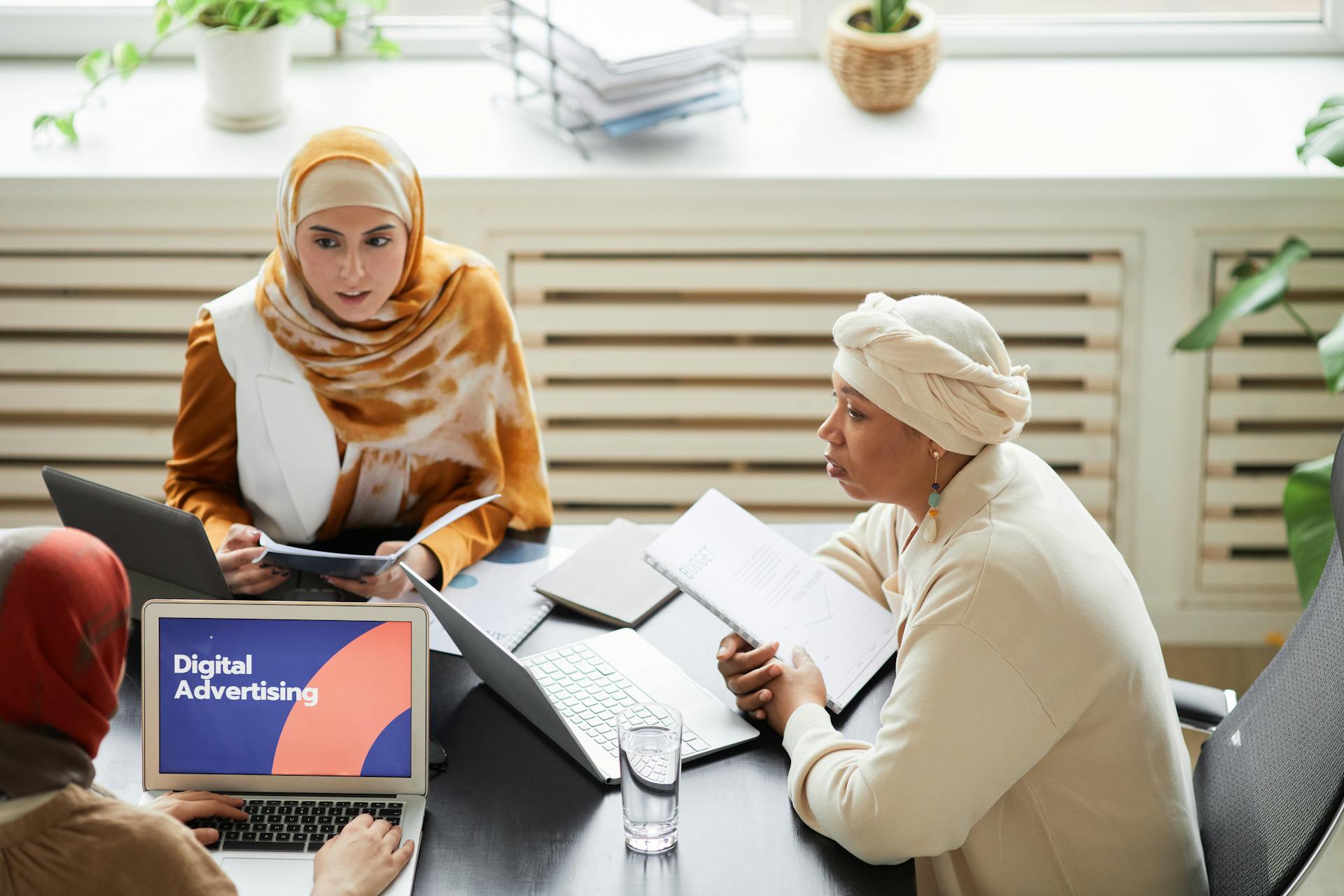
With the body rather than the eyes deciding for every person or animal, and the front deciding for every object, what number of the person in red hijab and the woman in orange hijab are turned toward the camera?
1

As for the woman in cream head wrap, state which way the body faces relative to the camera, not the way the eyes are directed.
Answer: to the viewer's left

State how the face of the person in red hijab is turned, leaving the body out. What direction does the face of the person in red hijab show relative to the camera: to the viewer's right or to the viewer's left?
to the viewer's right

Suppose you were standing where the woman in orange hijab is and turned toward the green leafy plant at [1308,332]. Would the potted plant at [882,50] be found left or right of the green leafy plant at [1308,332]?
left

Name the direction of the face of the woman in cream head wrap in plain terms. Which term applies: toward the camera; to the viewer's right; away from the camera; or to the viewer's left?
to the viewer's left
